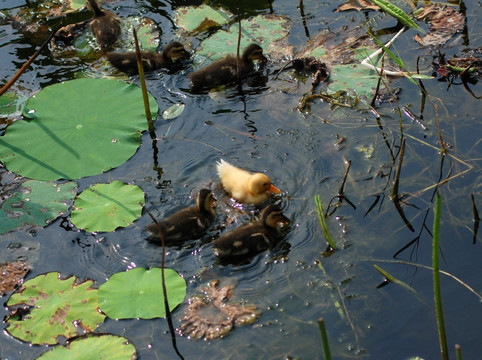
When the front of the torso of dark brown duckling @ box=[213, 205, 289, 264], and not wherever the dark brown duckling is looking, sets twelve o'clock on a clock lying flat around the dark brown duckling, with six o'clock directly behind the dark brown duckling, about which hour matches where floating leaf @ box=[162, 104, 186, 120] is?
The floating leaf is roughly at 10 o'clock from the dark brown duckling.

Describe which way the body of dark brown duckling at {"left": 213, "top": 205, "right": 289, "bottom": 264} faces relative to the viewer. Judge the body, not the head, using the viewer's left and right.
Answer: facing away from the viewer and to the right of the viewer

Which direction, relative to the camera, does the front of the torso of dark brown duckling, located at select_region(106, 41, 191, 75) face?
to the viewer's right

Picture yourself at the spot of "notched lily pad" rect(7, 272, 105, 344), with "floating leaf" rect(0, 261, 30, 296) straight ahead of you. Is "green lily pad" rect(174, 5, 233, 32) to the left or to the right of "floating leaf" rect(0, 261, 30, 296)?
right

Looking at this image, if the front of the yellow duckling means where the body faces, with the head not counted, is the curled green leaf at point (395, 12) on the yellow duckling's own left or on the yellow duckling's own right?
on the yellow duckling's own left

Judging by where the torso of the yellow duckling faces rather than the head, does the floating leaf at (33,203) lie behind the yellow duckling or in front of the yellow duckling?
behind

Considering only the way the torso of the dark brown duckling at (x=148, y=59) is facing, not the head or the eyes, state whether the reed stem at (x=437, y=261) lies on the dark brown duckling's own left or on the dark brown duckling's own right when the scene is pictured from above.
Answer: on the dark brown duckling's own right

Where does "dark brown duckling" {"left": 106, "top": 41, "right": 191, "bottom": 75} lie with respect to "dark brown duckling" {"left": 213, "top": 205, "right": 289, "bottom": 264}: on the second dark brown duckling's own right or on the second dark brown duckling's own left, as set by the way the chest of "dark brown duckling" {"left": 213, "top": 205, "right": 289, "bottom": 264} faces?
on the second dark brown duckling's own left

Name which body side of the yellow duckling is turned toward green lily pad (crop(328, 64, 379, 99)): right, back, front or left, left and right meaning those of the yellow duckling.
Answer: left

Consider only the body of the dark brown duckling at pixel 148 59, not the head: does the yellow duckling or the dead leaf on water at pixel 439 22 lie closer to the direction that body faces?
the dead leaf on water
